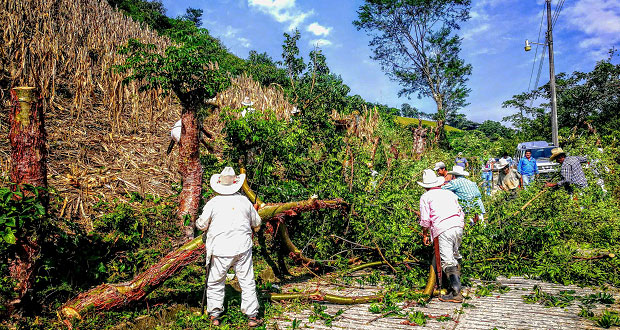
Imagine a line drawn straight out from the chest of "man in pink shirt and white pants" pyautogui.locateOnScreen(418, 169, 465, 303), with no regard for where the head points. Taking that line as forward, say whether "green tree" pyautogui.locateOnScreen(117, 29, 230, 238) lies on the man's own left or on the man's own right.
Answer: on the man's own left

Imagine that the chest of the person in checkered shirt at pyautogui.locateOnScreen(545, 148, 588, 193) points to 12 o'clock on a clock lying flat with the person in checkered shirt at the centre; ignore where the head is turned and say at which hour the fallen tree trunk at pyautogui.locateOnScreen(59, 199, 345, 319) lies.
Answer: The fallen tree trunk is roughly at 10 o'clock from the person in checkered shirt.

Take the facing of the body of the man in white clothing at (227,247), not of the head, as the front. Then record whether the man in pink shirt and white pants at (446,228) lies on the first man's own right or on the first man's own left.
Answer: on the first man's own right

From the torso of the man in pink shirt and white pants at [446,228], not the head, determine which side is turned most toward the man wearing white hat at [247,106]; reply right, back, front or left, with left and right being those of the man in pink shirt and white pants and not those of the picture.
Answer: front

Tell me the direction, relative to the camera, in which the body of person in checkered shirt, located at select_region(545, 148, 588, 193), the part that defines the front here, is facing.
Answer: to the viewer's left

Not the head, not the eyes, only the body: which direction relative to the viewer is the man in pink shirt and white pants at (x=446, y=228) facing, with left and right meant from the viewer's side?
facing away from the viewer and to the left of the viewer

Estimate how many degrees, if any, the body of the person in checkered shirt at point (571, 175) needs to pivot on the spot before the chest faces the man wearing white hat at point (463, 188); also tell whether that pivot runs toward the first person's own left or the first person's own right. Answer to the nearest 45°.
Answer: approximately 45° to the first person's own left

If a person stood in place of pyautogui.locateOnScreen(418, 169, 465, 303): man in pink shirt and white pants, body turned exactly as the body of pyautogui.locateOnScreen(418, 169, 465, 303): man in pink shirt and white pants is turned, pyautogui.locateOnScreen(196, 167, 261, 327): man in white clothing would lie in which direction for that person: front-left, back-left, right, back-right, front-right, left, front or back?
left

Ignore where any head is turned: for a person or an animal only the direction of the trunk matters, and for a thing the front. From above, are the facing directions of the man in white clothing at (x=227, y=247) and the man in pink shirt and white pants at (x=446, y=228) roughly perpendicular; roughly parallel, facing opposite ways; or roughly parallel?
roughly parallel

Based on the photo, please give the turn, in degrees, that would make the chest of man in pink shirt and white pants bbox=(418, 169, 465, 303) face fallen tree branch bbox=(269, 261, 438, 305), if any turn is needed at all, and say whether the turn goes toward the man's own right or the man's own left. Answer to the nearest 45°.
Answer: approximately 90° to the man's own left

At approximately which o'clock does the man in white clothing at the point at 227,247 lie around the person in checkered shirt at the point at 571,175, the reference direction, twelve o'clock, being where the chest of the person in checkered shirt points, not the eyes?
The man in white clothing is roughly at 10 o'clock from the person in checkered shirt.

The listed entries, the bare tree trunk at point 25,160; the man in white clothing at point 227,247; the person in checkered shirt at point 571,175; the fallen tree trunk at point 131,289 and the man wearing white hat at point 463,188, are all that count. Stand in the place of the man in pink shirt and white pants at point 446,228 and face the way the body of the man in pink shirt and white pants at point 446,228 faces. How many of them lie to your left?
3

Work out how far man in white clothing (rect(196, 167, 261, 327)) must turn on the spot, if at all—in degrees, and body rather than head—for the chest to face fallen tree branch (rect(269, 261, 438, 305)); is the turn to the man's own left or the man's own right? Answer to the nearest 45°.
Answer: approximately 90° to the man's own right

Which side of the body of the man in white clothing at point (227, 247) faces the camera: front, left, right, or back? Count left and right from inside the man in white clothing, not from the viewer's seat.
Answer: back

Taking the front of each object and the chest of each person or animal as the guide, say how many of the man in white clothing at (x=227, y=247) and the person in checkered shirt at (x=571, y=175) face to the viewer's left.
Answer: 1
